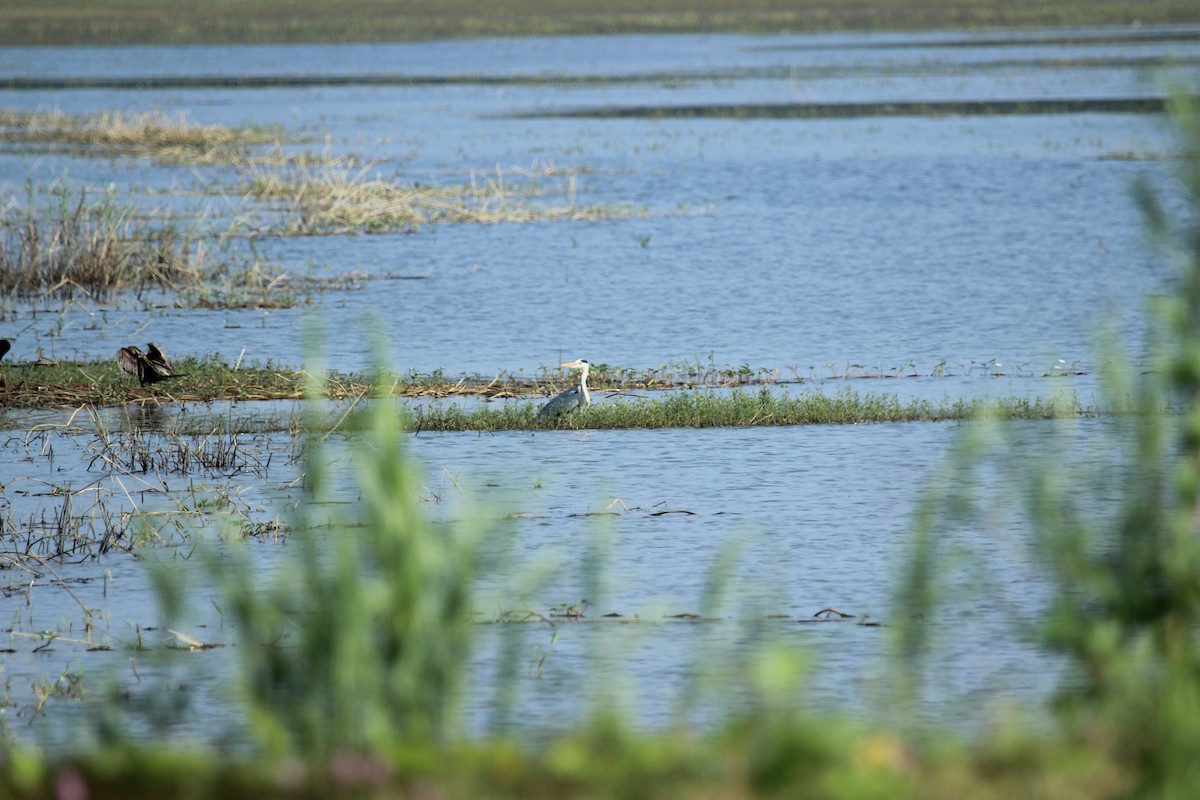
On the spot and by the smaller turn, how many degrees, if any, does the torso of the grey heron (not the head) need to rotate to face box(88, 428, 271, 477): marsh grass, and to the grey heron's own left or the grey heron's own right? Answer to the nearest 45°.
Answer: approximately 180°

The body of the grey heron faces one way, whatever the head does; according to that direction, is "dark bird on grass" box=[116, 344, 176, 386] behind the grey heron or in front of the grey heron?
behind

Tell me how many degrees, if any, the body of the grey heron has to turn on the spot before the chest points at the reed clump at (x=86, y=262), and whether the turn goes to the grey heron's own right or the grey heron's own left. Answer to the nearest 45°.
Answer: approximately 135° to the grey heron's own left

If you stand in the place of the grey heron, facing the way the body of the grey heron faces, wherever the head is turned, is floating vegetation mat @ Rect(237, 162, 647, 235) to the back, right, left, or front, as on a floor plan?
left

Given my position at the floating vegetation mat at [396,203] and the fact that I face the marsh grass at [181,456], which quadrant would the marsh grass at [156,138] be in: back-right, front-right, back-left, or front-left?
back-right

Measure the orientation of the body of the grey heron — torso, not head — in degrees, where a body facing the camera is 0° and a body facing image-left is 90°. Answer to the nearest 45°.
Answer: approximately 270°
